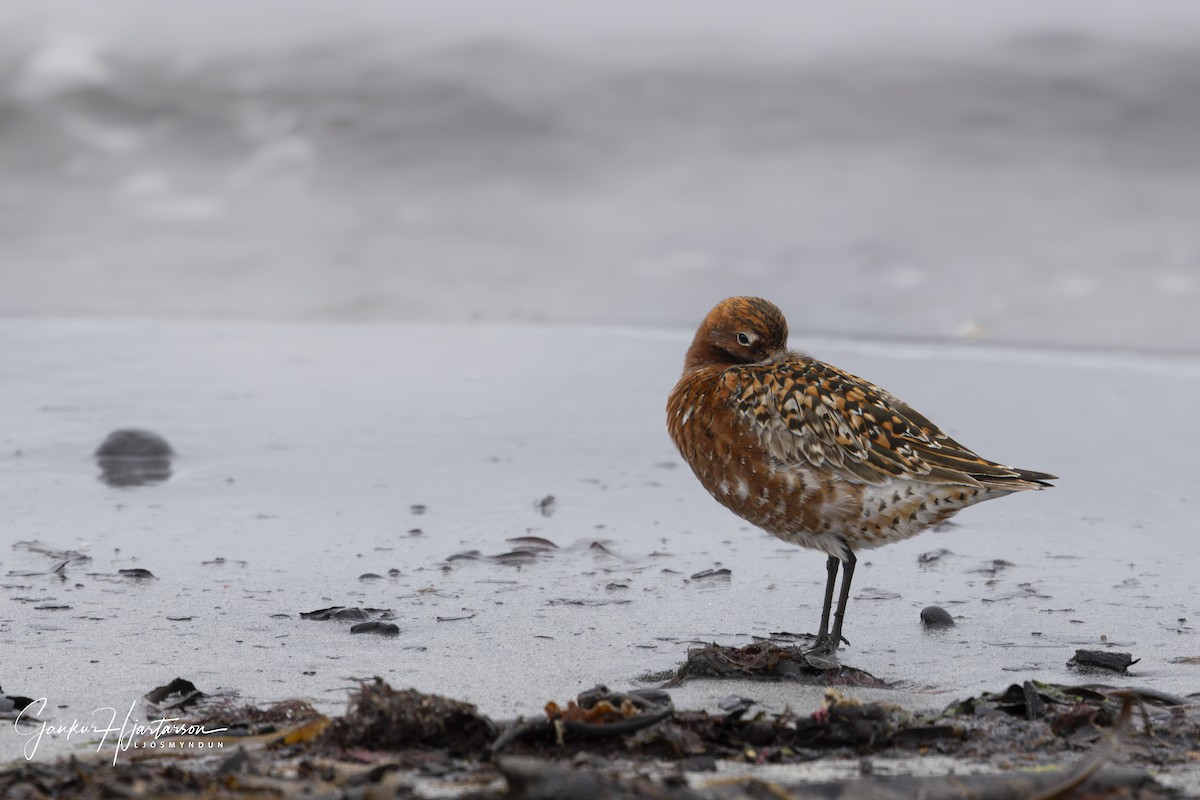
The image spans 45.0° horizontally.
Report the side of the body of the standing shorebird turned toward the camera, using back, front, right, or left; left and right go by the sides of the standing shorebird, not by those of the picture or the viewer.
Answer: left

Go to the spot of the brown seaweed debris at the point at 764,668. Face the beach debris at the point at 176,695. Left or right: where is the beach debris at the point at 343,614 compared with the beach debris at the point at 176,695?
right

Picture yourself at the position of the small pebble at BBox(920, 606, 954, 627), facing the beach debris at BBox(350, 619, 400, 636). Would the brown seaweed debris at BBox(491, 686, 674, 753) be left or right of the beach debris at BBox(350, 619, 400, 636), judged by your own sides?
left

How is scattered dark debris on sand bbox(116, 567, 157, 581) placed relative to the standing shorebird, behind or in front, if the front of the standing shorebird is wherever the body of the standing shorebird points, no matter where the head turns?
in front

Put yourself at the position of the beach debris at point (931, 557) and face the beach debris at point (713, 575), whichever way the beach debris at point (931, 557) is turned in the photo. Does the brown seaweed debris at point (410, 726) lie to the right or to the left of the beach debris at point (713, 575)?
left

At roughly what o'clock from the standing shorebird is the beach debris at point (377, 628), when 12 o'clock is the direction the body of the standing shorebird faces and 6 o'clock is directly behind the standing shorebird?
The beach debris is roughly at 11 o'clock from the standing shorebird.

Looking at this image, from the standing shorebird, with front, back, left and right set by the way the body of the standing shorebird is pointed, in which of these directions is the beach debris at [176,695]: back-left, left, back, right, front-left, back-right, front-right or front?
front-left

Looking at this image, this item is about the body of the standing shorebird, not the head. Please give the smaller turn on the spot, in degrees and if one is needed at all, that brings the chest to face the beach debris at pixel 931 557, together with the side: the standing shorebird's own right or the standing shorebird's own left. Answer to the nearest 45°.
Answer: approximately 135° to the standing shorebird's own right

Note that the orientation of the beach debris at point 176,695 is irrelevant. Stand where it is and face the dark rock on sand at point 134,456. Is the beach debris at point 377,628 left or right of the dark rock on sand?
right

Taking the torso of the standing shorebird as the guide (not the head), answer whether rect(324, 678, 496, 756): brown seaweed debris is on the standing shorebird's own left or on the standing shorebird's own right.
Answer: on the standing shorebird's own left
